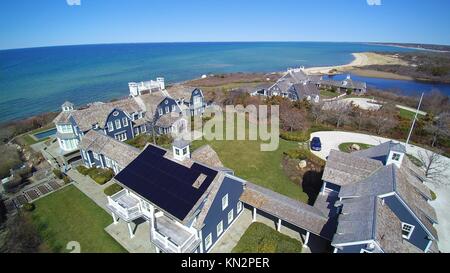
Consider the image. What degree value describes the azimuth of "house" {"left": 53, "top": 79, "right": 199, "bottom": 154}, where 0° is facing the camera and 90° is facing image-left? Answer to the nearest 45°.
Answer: approximately 315°

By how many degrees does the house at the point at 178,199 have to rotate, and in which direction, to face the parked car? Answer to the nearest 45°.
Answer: approximately 180°

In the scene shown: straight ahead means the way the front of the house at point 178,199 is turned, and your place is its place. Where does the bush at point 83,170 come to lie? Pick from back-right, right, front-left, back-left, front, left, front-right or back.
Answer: right

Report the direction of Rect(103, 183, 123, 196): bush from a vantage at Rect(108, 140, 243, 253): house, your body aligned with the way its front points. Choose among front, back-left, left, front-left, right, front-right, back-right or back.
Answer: right

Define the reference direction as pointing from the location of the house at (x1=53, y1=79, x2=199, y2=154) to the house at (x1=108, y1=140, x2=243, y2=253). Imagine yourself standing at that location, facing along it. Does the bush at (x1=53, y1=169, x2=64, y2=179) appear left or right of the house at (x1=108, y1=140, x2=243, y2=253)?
right

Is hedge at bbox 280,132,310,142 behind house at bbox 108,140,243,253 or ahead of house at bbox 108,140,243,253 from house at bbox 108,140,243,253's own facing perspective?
behind

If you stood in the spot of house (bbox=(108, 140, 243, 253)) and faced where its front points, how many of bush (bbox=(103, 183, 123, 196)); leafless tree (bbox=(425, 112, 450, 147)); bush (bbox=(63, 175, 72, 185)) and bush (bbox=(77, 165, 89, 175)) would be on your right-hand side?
3

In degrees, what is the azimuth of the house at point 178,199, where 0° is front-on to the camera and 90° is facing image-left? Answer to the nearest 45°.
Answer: approximately 45°

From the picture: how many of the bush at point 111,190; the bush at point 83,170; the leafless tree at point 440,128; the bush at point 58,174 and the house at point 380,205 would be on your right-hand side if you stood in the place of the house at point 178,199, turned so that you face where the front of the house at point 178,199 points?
3

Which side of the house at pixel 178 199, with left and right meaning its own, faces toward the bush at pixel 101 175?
right

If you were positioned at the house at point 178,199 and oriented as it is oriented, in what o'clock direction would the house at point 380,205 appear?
the house at point 380,205 is roughly at 8 o'clock from the house at point 178,199.
